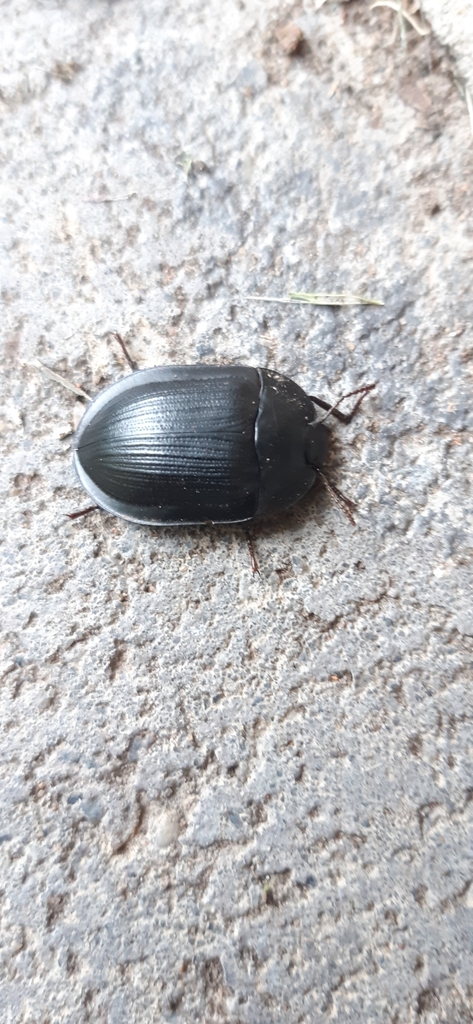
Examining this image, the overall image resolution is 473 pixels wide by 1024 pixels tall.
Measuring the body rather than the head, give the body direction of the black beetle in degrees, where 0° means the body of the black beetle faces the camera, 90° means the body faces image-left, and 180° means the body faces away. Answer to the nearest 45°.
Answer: approximately 270°

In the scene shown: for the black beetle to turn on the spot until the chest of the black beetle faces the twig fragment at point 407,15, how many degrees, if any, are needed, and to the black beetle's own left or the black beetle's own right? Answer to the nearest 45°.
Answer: approximately 45° to the black beetle's own left
